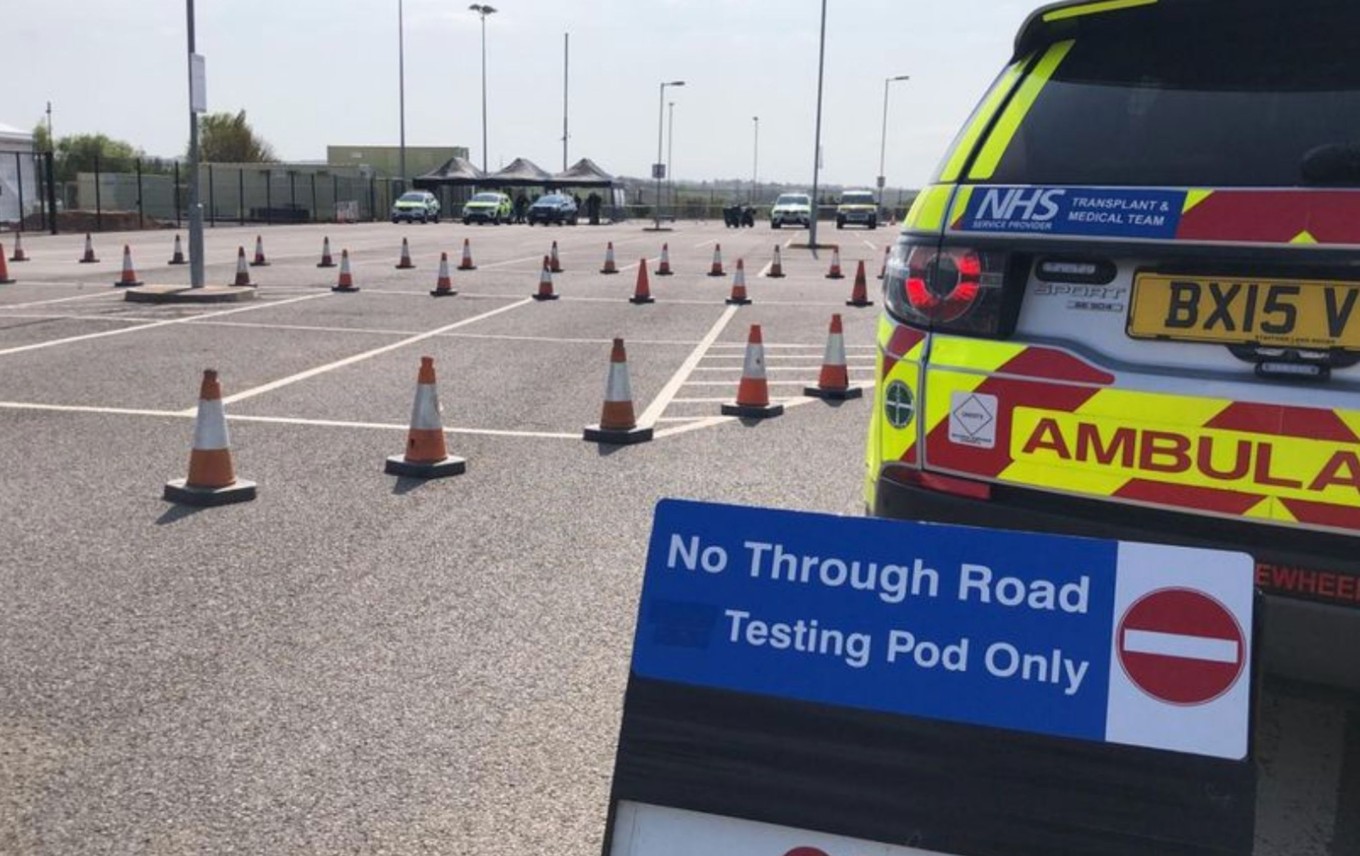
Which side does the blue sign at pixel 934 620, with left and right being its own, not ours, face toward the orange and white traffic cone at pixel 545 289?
back

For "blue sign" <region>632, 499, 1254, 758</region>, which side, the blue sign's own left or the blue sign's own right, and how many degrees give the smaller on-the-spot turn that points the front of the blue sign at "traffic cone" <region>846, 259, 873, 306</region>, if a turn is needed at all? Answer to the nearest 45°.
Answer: approximately 180°

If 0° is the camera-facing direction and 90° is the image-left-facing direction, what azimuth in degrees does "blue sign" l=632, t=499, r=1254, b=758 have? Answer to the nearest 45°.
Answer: approximately 0°

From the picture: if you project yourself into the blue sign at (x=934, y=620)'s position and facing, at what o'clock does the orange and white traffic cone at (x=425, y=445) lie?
The orange and white traffic cone is roughly at 5 o'clock from the blue sign.

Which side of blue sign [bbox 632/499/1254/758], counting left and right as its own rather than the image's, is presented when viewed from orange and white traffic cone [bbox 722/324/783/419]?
back

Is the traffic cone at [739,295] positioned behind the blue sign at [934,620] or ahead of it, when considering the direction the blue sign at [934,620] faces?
behind

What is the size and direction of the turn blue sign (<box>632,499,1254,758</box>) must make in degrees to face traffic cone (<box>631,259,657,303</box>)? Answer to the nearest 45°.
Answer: approximately 180°

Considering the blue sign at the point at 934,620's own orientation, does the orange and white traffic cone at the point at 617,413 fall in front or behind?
behind

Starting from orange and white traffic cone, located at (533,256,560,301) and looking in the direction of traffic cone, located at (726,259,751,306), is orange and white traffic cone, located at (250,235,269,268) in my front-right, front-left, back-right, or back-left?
back-left
